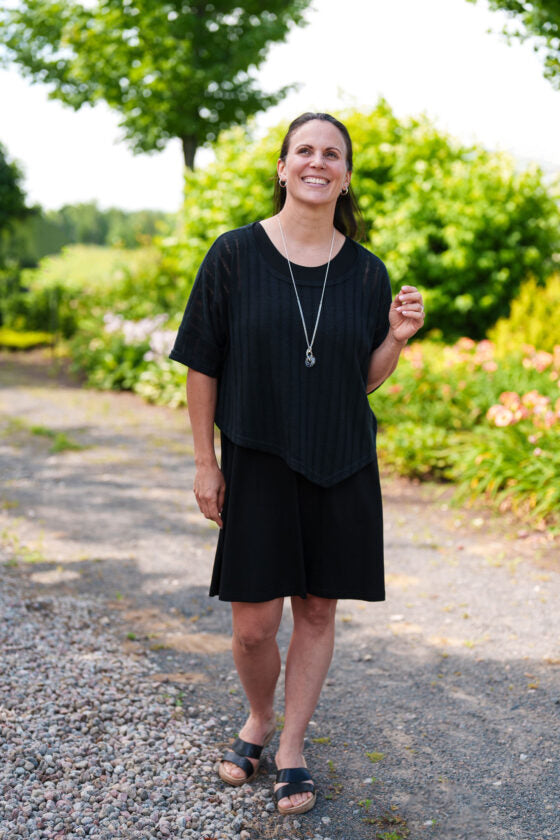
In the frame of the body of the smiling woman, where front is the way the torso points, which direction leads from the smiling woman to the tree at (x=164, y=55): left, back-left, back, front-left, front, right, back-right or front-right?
back

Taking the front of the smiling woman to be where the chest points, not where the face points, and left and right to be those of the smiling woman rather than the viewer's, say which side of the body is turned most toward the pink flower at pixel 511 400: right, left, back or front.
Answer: back

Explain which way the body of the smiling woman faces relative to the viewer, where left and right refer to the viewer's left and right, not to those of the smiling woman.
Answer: facing the viewer

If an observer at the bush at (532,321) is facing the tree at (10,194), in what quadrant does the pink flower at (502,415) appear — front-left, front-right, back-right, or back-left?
back-left

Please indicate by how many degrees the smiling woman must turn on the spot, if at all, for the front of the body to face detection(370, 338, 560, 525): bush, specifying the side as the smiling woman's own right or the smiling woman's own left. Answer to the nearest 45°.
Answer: approximately 180°

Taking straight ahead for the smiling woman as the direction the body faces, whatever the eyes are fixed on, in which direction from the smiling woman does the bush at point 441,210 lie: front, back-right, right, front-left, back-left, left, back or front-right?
back

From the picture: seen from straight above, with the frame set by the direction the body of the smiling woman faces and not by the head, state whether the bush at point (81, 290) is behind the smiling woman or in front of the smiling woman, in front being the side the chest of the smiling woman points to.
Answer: behind

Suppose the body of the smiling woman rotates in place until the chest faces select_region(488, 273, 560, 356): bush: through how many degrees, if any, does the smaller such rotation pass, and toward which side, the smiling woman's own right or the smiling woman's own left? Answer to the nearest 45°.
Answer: approximately 180°
